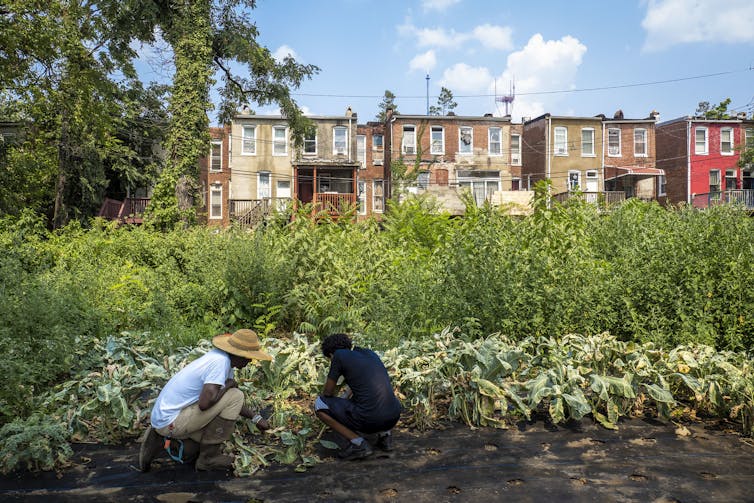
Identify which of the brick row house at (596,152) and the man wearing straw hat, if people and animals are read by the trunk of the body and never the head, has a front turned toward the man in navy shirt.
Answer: the man wearing straw hat

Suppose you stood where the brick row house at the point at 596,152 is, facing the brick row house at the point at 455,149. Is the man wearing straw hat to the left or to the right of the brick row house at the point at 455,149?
left

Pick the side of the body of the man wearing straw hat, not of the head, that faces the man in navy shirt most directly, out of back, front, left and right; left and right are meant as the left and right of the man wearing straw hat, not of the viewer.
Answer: front

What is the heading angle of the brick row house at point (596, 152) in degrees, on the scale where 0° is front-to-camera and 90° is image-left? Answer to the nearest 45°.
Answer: approximately 180°

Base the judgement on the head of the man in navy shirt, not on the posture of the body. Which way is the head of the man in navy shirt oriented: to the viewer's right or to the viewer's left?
to the viewer's left

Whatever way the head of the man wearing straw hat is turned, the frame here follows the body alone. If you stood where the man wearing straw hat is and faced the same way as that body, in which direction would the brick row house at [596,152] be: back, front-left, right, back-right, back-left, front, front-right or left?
front-left

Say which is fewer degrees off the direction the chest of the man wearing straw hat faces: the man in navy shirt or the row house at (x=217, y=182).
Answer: the man in navy shirt

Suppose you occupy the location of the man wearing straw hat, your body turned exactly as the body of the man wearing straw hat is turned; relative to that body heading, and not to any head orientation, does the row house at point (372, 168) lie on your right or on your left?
on your left

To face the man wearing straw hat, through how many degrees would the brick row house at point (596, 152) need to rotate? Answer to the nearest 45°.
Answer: approximately 180°

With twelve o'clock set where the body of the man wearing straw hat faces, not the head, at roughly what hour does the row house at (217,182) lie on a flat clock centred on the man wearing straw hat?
The row house is roughly at 9 o'clock from the man wearing straw hat.

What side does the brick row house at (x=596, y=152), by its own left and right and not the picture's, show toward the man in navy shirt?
back

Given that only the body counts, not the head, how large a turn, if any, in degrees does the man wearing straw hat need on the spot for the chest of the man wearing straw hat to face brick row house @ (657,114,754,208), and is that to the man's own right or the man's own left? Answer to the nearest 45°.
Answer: approximately 45° to the man's own left

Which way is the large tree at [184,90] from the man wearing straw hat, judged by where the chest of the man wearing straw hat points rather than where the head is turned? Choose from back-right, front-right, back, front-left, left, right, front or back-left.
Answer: left

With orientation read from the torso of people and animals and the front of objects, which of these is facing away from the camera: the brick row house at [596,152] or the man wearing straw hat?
the brick row house

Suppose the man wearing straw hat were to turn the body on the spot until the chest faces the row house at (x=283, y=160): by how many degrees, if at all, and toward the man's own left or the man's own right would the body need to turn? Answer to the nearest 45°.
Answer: approximately 90° to the man's own left

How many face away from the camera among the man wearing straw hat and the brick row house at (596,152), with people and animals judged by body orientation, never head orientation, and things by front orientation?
1

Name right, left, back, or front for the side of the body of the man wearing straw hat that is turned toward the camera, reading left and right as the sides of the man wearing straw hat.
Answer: right
